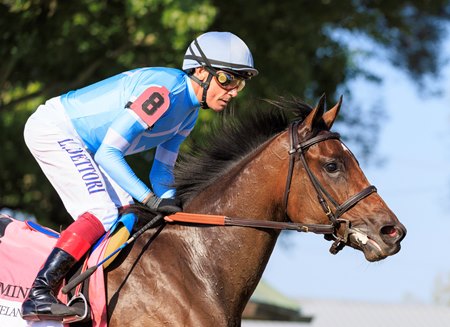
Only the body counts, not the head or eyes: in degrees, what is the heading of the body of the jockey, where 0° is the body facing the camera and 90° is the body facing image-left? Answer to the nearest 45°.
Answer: approximately 270°

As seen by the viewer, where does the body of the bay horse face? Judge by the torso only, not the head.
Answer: to the viewer's right
